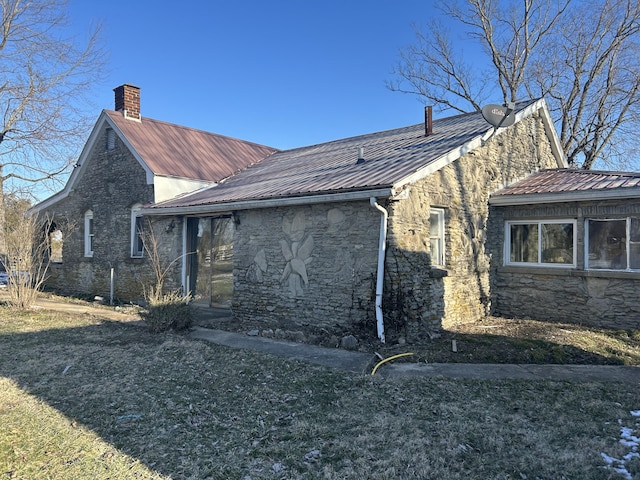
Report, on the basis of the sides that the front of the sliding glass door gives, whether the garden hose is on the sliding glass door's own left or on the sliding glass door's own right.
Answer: on the sliding glass door's own left

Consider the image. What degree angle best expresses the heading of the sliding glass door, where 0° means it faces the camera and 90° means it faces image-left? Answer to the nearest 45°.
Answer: approximately 45°

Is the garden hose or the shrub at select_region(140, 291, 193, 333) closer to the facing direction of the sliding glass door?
the shrub
